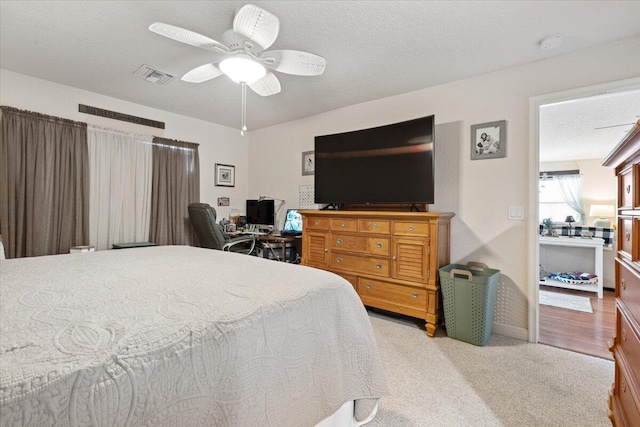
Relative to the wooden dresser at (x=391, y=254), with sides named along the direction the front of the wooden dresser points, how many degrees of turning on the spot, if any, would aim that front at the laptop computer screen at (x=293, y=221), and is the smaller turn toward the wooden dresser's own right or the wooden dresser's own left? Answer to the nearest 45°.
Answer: approximately 90° to the wooden dresser's own right

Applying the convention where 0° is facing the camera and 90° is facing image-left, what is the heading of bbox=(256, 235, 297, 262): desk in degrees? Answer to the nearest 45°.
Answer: approximately 45°

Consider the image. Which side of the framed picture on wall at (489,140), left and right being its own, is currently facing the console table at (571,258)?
back

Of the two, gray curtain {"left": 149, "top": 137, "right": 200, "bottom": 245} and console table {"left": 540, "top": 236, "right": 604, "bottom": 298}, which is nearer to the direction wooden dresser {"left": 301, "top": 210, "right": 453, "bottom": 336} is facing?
the gray curtain

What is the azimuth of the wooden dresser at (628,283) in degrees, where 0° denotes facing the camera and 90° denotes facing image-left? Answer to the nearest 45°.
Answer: approximately 45°

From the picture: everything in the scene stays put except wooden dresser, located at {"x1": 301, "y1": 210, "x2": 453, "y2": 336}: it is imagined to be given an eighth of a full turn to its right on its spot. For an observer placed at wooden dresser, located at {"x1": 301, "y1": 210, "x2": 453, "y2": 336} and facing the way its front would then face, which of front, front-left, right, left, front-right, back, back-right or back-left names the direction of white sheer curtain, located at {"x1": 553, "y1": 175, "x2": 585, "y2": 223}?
back-right

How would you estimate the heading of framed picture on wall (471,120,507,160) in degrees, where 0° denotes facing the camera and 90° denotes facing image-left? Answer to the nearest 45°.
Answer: approximately 45°

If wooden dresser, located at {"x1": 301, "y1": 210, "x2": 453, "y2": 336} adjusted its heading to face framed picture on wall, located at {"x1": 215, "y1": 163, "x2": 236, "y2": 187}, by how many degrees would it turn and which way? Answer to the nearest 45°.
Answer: approximately 90° to its right

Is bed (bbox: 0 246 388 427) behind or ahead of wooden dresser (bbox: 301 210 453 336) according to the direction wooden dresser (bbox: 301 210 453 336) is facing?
ahead
